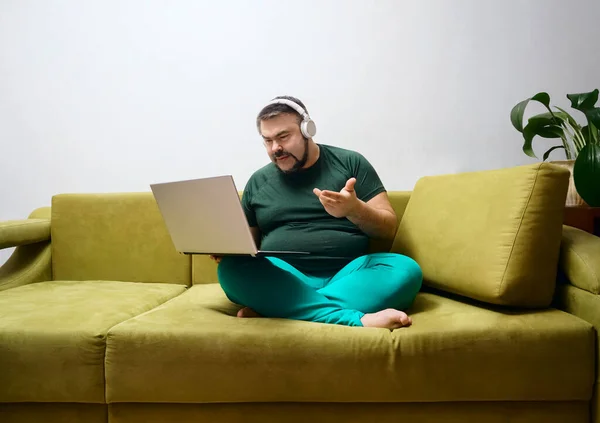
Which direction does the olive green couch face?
toward the camera

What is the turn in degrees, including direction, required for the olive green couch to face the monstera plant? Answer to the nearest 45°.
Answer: approximately 135° to its left
